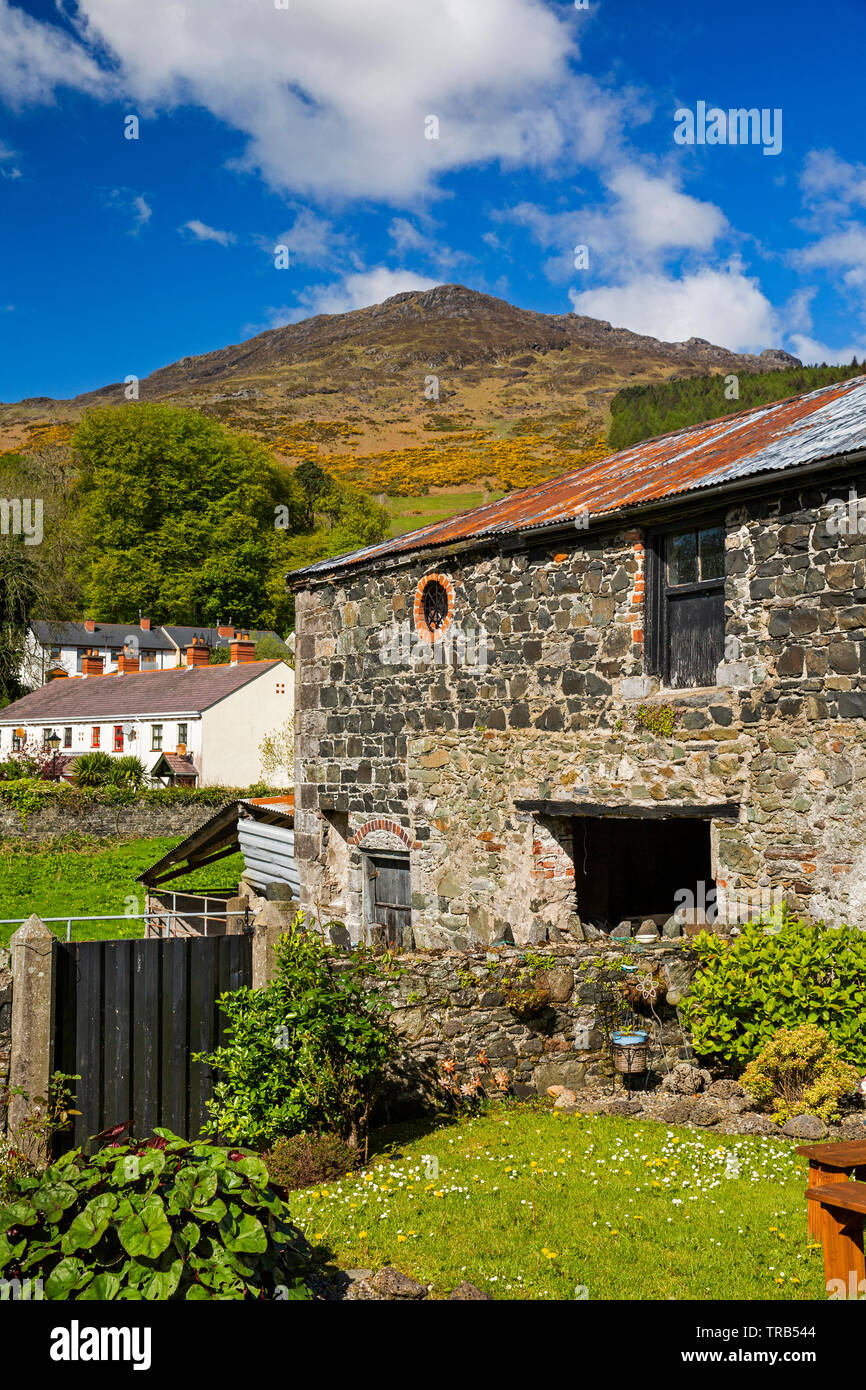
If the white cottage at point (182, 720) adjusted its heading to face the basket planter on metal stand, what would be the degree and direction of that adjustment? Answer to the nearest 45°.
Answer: approximately 45° to its left

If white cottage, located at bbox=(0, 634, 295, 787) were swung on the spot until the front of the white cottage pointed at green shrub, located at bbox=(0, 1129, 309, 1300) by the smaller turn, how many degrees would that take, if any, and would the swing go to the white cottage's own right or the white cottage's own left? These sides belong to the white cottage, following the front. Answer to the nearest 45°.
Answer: approximately 45° to the white cottage's own left

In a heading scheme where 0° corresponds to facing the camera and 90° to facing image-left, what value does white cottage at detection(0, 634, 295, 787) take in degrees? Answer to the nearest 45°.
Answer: approximately 45°

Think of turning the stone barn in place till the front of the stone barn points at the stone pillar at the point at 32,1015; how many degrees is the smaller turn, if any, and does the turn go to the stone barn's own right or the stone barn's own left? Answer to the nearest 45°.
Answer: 0° — it already faces it
